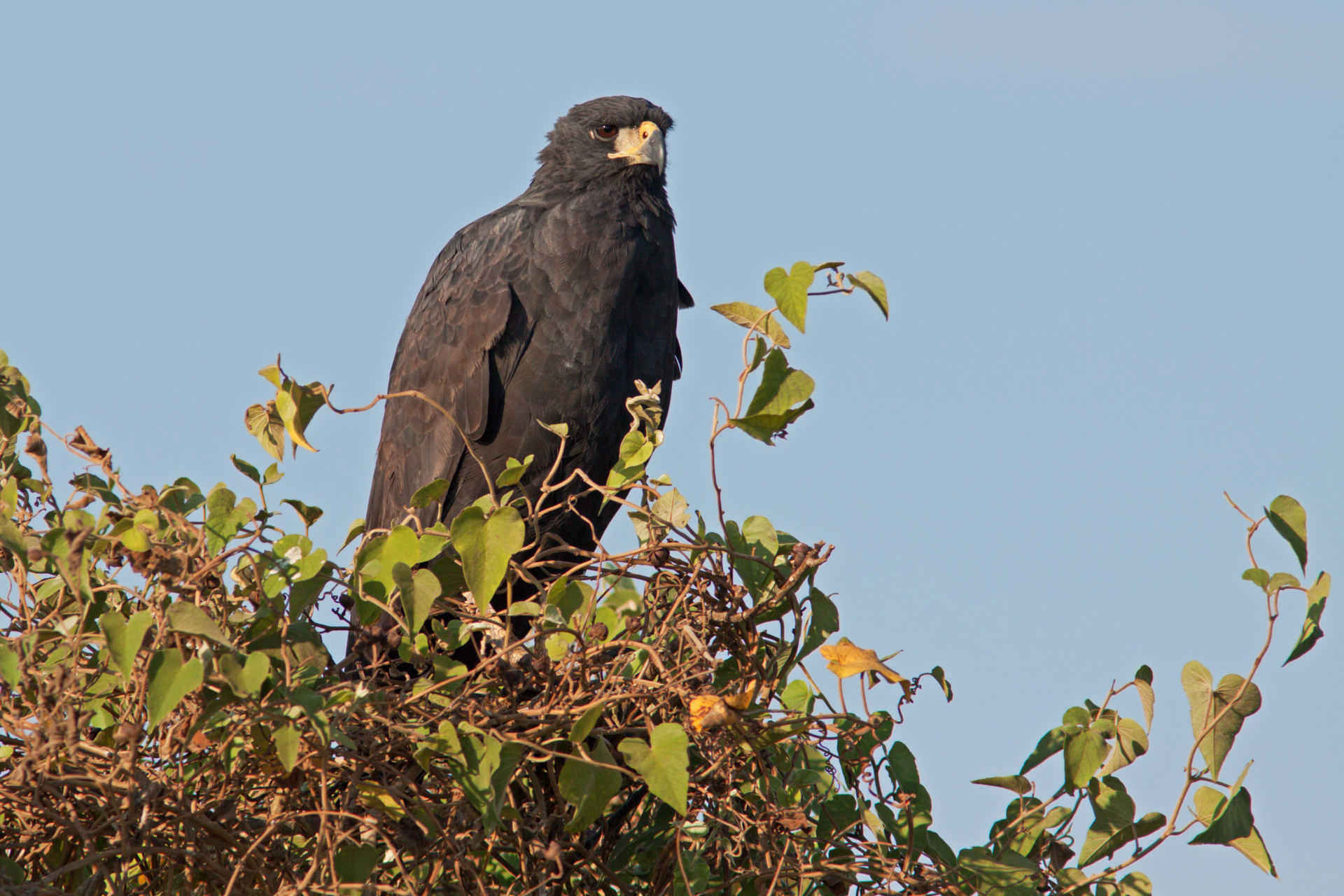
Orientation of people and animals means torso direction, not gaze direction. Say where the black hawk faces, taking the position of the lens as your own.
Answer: facing the viewer and to the right of the viewer
